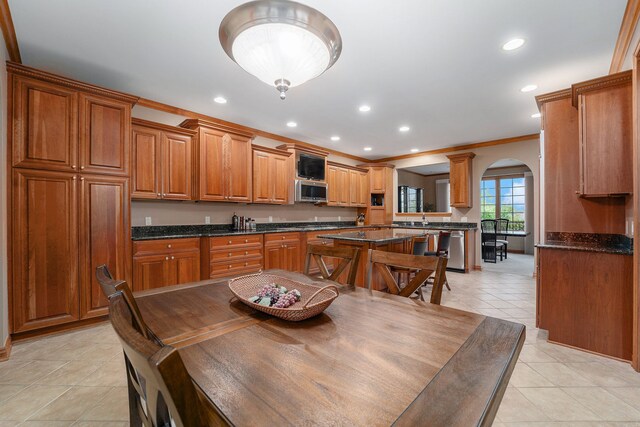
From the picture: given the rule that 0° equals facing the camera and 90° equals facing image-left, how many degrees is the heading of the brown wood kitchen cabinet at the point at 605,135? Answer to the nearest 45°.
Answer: approximately 90°

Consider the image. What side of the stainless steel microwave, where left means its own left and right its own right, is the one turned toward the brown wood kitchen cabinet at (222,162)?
right

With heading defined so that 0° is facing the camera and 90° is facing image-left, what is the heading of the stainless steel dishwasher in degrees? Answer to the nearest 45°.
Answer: approximately 0°

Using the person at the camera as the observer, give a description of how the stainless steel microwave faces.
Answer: facing the viewer and to the right of the viewer

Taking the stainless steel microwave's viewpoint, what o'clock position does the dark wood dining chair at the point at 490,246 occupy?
The dark wood dining chair is roughly at 10 o'clock from the stainless steel microwave.

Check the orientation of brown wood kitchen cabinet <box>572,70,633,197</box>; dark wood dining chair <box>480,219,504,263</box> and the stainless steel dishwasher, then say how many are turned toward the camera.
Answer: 1

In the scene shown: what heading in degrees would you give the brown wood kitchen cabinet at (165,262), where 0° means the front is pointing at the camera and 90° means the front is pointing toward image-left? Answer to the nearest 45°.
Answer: approximately 315°

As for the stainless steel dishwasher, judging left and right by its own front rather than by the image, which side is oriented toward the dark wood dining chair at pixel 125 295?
front

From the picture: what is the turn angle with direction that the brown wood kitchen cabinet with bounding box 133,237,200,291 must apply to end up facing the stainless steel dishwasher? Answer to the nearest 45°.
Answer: approximately 45° to its left

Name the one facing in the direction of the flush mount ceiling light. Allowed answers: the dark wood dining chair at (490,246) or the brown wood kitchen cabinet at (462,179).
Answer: the brown wood kitchen cabinet

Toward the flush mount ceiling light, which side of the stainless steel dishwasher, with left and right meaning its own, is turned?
front

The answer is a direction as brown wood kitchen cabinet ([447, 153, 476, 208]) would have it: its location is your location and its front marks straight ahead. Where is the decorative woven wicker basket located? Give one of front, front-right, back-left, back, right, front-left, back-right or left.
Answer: front

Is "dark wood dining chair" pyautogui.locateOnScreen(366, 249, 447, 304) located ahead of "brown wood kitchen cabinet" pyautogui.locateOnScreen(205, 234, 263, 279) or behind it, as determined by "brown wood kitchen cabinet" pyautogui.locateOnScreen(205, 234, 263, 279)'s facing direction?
ahead

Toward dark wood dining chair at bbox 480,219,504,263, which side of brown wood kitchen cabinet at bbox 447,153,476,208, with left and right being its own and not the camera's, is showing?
back

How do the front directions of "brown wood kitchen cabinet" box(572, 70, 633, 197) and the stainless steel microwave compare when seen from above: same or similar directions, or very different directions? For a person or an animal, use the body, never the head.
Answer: very different directions
